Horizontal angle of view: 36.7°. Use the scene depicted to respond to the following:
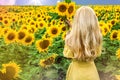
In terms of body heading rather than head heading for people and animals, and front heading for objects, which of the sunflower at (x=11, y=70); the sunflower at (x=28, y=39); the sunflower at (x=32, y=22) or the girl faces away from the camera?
the girl

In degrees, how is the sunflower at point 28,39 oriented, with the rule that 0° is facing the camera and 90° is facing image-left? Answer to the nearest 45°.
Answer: approximately 0°

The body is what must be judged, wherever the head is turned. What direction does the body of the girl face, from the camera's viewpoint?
away from the camera

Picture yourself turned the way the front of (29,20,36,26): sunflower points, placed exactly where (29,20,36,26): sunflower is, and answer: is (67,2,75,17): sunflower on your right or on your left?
on your left

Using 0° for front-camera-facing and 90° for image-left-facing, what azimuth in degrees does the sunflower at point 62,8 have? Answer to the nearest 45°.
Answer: approximately 0°

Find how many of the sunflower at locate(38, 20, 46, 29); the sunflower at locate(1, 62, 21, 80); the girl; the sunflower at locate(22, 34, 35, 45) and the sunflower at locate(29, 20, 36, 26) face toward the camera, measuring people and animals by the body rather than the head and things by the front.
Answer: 4

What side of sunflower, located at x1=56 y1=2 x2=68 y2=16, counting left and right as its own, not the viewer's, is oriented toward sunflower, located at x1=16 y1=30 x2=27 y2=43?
right

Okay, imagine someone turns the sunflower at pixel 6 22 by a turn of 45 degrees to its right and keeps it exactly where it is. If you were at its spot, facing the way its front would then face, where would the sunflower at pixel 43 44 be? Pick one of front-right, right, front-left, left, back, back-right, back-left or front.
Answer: left
